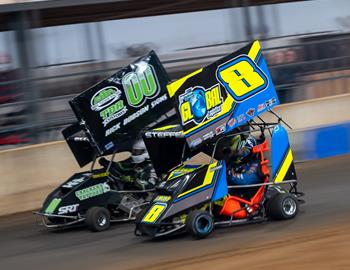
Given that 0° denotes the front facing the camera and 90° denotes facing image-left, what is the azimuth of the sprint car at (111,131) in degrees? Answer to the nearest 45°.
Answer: approximately 45°

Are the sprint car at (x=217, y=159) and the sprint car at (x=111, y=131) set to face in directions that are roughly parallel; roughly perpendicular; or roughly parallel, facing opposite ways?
roughly parallel

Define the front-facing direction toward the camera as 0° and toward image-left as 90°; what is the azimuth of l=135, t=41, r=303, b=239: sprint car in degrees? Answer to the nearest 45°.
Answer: approximately 45°

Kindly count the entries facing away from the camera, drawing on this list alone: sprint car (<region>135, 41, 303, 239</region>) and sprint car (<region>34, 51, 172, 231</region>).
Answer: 0

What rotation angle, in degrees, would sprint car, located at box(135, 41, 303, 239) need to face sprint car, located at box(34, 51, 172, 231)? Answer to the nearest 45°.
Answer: approximately 90° to its right

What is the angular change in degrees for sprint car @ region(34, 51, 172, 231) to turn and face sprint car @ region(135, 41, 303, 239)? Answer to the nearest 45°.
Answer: approximately 90° to its left
